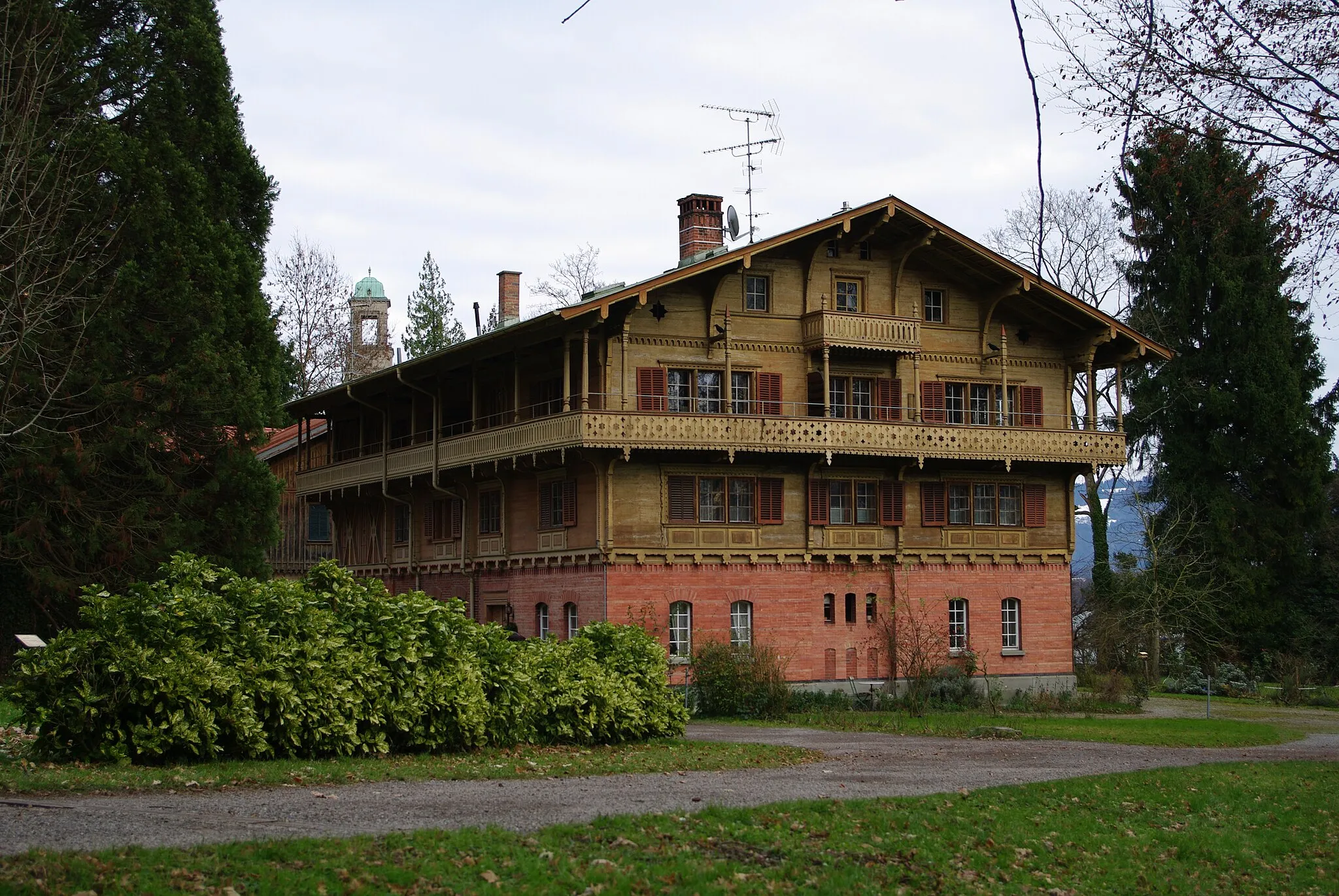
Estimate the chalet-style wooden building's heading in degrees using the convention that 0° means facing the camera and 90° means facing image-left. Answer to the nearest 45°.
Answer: approximately 315°

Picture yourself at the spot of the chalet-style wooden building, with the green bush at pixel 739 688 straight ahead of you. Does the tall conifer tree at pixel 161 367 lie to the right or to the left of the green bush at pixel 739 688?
right

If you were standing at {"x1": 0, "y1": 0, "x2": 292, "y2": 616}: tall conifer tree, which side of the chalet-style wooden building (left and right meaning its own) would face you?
right

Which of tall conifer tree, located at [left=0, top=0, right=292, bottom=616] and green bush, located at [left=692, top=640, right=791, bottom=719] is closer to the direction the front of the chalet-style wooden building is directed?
the green bush

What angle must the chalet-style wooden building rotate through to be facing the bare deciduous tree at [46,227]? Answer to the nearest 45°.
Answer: approximately 90° to its right

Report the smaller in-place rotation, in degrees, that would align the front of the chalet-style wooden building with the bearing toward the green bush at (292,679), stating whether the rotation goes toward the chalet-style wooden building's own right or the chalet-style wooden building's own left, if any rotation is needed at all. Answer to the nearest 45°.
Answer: approximately 45° to the chalet-style wooden building's own right
